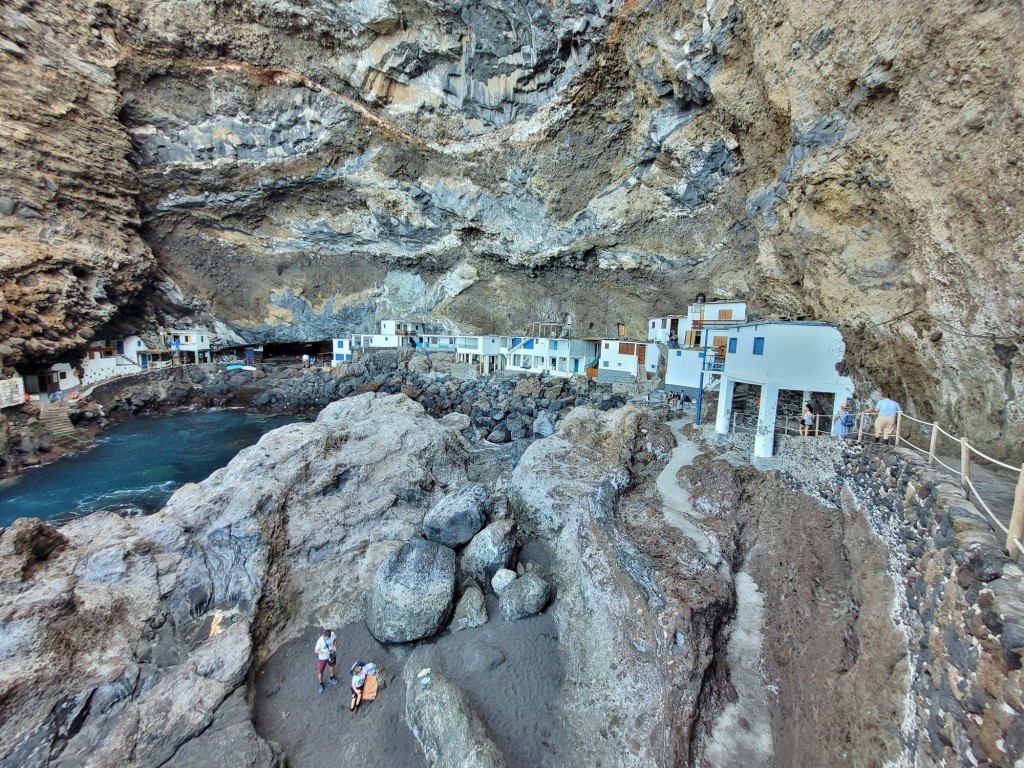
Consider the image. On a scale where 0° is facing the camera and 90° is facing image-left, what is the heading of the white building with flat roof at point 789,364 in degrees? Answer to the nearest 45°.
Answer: approximately 45°

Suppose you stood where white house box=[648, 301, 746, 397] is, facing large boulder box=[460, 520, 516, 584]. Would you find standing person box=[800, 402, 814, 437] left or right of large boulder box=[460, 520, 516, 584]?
left

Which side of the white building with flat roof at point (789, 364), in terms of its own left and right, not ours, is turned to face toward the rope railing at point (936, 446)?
left

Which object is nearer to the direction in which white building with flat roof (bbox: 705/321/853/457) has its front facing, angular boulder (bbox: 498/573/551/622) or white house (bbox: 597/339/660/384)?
the angular boulder

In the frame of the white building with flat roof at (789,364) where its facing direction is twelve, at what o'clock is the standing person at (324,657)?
The standing person is roughly at 12 o'clock from the white building with flat roof.

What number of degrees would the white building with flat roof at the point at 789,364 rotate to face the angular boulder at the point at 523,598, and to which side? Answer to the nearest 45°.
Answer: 0° — it already faces it

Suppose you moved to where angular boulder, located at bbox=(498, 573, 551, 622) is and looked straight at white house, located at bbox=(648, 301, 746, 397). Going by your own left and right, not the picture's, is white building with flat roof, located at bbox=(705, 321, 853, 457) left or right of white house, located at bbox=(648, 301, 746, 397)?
right

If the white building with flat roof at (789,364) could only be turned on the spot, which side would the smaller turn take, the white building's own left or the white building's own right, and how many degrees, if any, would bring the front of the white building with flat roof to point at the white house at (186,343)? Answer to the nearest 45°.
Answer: approximately 45° to the white building's own right
